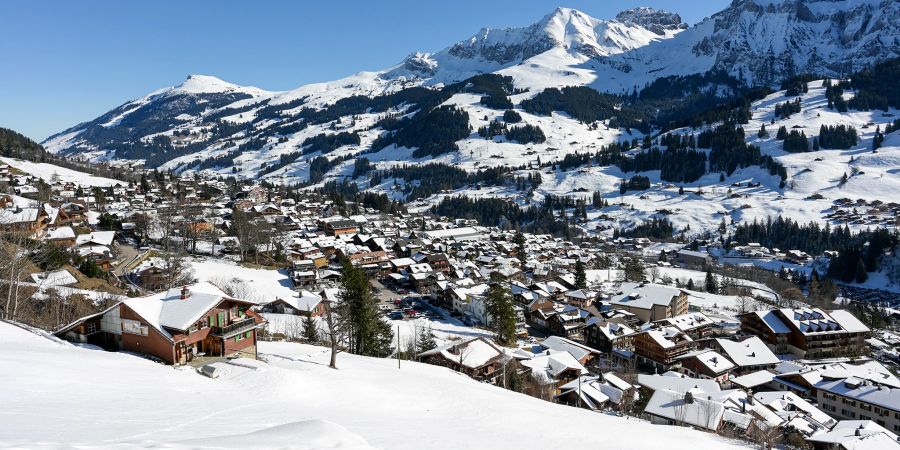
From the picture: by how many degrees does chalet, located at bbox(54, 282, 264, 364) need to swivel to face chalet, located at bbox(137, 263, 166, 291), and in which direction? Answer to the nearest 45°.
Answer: approximately 135° to its left

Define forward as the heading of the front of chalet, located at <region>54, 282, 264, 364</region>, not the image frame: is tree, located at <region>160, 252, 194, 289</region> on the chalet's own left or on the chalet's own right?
on the chalet's own left

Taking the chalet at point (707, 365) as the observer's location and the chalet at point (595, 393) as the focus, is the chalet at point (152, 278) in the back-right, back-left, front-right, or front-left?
front-right

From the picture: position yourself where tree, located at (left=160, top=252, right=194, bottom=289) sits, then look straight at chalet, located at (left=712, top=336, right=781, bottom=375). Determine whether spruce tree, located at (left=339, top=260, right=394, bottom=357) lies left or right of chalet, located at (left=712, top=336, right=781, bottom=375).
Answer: right

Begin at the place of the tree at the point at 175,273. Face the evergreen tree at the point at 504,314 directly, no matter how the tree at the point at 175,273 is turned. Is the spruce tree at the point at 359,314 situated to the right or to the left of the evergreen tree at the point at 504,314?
right

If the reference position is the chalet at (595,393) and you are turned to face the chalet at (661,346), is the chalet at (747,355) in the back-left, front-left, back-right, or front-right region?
front-right

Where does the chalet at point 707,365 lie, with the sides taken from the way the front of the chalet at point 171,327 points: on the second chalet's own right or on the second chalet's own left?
on the second chalet's own left

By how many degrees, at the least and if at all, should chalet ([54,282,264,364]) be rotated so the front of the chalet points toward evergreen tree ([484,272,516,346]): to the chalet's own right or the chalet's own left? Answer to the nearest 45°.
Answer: approximately 90° to the chalet's own left

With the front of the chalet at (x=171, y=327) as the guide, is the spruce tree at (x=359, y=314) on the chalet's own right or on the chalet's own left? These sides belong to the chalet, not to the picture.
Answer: on the chalet's own left

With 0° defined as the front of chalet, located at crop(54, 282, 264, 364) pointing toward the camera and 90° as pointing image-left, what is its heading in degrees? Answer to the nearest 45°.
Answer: approximately 315°
